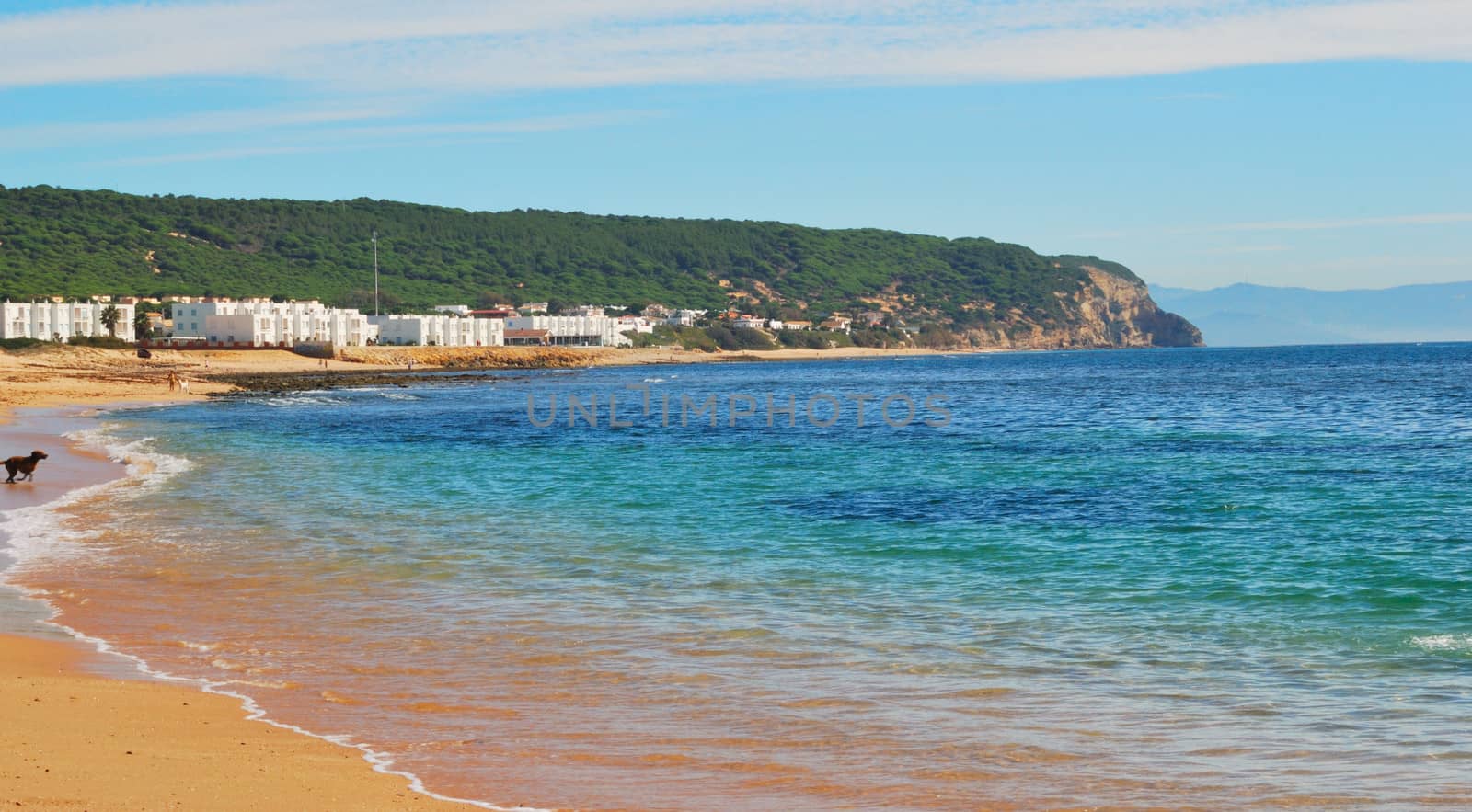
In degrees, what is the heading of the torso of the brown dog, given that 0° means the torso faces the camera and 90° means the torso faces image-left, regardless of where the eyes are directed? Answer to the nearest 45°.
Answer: approximately 270°
